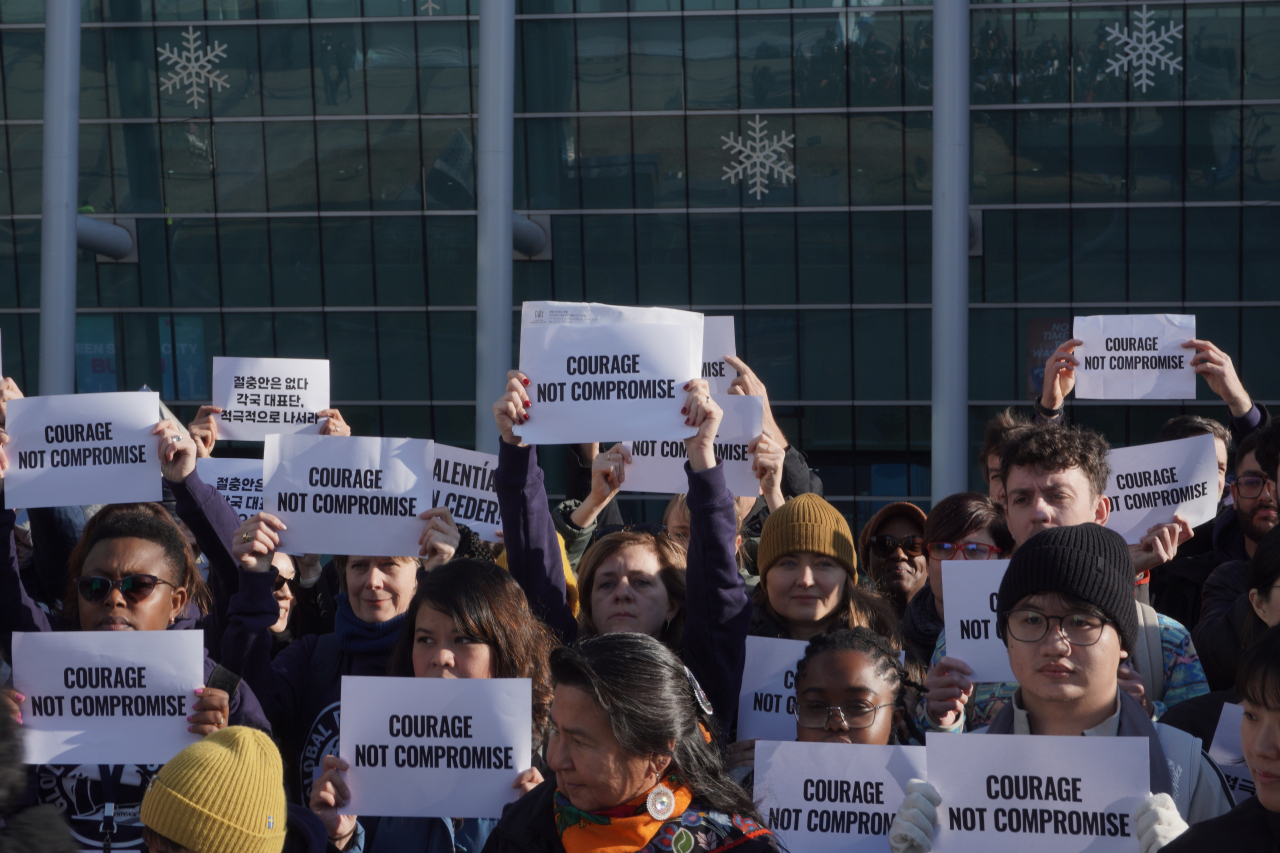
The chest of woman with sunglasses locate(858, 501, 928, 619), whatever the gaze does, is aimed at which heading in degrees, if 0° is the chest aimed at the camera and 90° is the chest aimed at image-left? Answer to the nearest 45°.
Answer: approximately 0°

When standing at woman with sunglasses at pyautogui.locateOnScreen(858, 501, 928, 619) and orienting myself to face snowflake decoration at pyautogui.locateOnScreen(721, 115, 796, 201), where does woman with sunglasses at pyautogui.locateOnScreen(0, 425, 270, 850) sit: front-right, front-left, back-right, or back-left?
back-left

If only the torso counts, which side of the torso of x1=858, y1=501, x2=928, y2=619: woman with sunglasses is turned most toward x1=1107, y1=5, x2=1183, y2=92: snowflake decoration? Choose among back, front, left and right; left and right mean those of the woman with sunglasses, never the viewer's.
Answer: back

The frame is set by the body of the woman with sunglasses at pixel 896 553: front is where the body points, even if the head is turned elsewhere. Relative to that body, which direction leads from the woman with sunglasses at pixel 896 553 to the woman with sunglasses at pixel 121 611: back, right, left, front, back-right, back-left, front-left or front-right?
front-right

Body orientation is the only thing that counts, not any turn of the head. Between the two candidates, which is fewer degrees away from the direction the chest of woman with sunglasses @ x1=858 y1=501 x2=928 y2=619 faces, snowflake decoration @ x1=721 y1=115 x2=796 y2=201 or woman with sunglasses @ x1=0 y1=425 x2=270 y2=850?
the woman with sunglasses

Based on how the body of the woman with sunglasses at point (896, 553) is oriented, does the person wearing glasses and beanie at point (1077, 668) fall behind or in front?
in front

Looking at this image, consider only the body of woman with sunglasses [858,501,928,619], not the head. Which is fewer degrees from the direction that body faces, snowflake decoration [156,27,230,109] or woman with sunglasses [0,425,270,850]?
the woman with sunglasses

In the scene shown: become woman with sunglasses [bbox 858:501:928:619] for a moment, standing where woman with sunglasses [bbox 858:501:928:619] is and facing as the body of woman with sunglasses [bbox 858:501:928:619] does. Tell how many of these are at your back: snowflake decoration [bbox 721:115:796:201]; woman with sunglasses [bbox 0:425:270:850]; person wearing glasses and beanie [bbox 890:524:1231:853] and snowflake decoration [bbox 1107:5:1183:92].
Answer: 2

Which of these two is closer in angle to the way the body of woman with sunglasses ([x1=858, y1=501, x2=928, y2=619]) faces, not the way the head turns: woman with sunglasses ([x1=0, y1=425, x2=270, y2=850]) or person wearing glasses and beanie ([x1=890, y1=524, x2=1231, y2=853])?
the person wearing glasses and beanie

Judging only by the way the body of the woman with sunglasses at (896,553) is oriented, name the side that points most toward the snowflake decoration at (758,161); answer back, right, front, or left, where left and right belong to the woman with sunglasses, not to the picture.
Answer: back

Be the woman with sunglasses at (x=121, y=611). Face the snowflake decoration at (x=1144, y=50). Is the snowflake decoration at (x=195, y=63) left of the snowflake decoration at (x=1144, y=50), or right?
left
